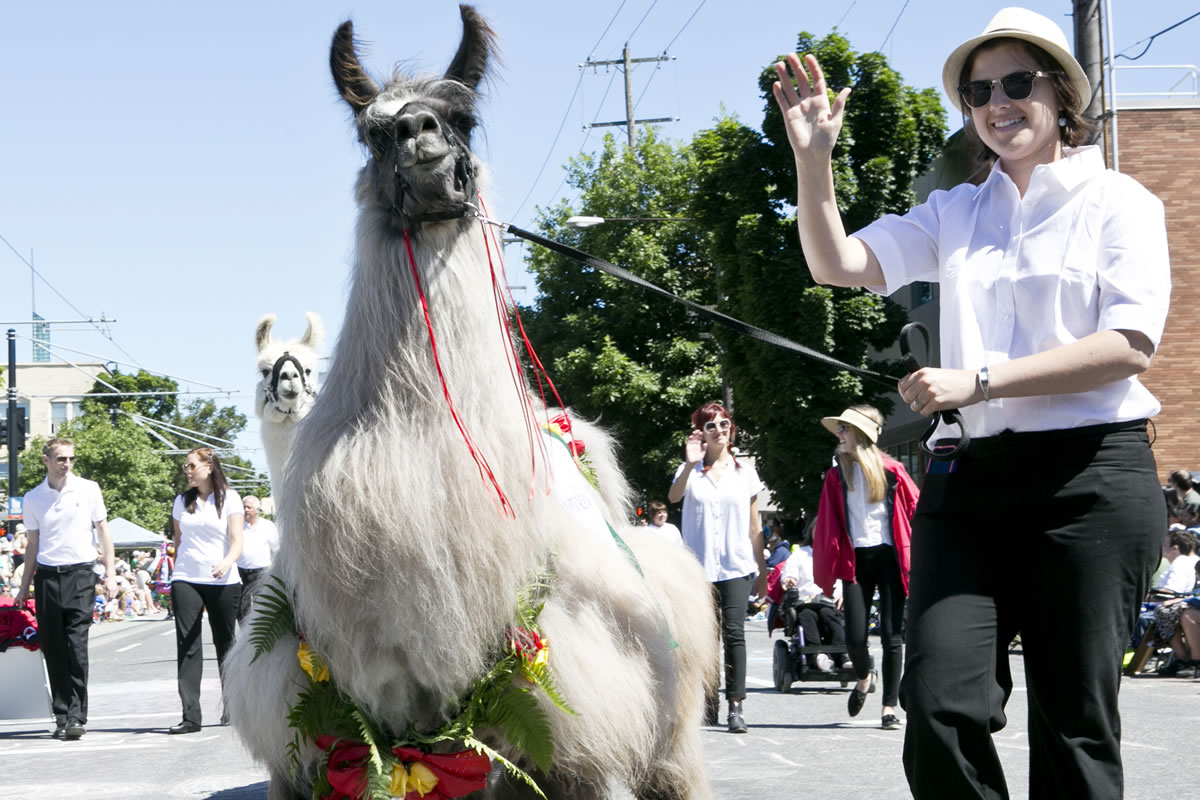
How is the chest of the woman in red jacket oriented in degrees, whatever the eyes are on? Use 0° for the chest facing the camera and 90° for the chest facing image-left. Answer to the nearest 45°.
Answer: approximately 0°

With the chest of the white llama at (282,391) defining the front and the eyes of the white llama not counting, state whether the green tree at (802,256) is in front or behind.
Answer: behind

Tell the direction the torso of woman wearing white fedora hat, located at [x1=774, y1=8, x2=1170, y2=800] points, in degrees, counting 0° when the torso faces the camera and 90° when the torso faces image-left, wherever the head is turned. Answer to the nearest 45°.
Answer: approximately 45°

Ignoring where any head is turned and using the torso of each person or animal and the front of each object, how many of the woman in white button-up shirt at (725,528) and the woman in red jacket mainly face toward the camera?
2

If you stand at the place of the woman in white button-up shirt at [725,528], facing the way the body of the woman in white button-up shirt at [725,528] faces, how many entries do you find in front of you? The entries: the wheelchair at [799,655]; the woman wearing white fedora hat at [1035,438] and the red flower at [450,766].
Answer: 2

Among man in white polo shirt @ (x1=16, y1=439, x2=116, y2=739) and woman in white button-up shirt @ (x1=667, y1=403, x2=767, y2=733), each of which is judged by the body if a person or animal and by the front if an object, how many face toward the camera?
2

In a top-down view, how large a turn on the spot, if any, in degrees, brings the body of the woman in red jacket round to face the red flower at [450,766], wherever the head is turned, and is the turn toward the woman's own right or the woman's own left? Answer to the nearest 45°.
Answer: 0° — they already face it

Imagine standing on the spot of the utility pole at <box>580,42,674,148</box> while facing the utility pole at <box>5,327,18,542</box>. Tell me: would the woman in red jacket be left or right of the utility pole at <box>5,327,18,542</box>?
left

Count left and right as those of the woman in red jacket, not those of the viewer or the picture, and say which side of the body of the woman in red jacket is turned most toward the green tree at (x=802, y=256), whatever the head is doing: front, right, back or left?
back
